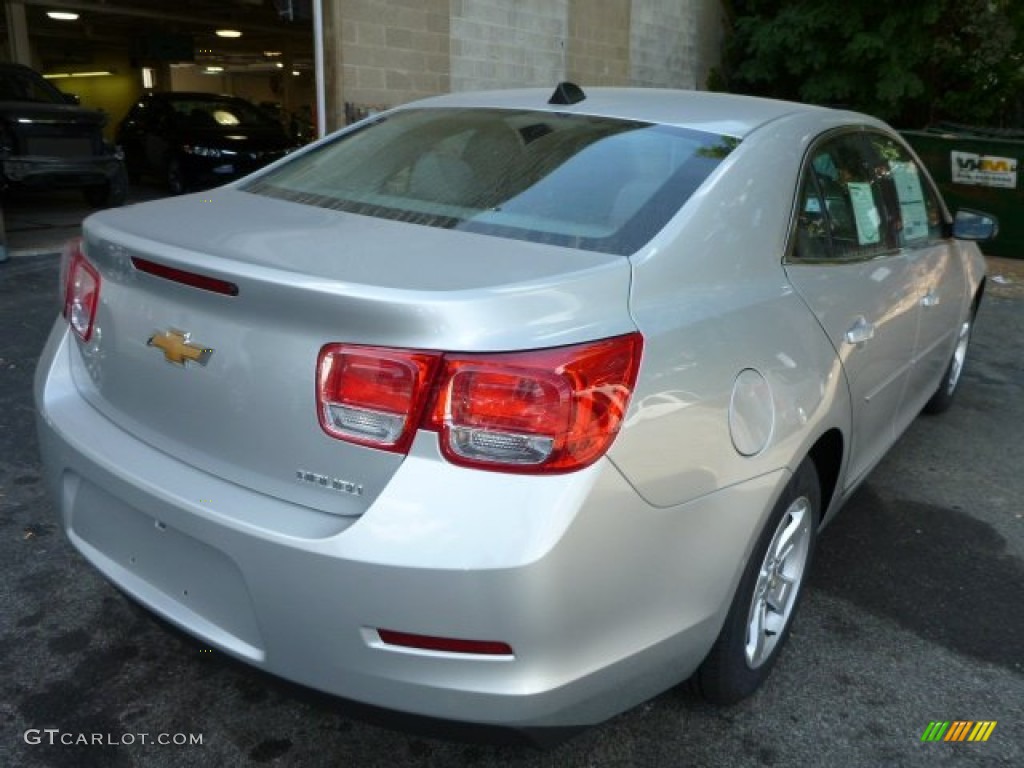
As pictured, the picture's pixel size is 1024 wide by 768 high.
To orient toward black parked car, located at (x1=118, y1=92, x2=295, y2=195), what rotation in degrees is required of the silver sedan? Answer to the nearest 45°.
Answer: approximately 45° to its left

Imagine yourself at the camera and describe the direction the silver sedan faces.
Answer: facing away from the viewer and to the right of the viewer

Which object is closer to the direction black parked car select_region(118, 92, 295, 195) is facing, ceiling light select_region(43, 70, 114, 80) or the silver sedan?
the silver sedan

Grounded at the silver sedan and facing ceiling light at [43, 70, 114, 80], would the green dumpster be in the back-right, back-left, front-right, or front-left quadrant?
front-right

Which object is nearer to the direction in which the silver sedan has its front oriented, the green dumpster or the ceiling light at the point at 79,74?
the green dumpster

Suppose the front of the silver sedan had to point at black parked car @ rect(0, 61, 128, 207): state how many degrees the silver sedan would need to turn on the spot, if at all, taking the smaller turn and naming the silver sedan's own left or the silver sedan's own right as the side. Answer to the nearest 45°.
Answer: approximately 90° to the silver sedan's own left

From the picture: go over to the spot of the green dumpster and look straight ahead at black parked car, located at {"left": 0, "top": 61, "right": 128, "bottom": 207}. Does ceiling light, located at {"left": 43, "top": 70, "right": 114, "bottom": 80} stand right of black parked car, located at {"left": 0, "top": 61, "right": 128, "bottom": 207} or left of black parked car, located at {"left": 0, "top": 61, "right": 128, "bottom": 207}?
right

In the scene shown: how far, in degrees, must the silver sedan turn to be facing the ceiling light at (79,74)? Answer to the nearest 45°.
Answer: approximately 90° to its left

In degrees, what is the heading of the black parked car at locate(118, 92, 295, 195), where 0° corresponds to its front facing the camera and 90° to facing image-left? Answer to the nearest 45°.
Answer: approximately 315°

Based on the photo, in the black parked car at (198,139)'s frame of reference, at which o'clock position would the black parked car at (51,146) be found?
the black parked car at (51,146) is roughly at 2 o'clock from the black parked car at (198,139).

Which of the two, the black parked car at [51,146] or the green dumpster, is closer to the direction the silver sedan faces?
the green dumpster
